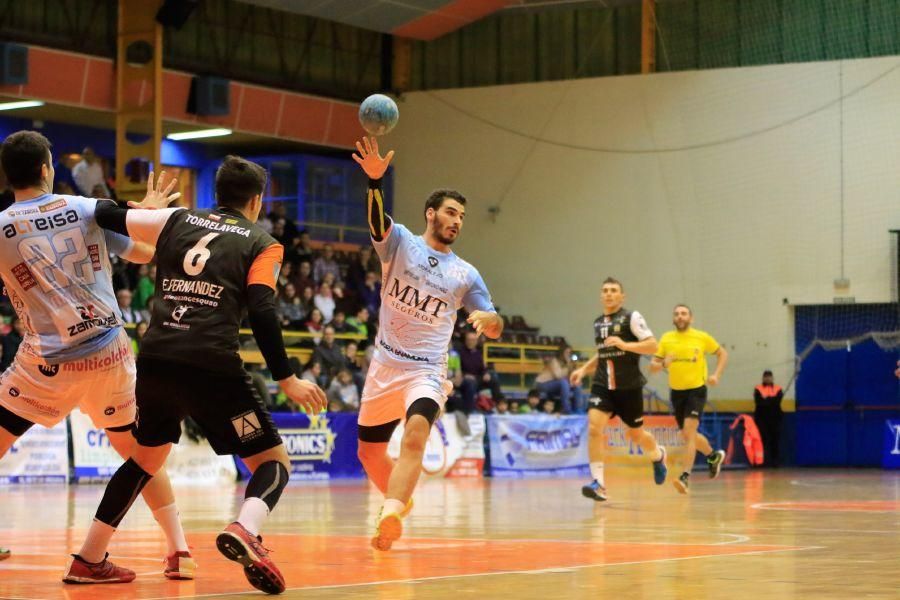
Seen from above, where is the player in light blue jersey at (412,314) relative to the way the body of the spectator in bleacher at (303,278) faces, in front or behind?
in front

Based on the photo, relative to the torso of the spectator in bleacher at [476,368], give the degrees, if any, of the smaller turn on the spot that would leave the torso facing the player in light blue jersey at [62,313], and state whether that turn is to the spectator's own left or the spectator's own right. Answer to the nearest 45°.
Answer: approximately 45° to the spectator's own right

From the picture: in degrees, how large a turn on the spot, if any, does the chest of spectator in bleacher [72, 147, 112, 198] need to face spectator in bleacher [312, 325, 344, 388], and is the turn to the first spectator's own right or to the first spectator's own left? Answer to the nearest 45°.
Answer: approximately 90° to the first spectator's own left

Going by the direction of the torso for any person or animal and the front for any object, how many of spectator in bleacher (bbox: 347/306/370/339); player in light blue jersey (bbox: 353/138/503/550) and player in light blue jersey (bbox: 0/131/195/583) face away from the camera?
1

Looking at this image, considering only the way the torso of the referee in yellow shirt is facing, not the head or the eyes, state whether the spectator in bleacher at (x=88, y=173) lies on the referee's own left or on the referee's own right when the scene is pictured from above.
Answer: on the referee's own right

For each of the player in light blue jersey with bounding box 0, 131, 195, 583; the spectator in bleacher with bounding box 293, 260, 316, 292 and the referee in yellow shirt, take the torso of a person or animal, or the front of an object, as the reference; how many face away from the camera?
1

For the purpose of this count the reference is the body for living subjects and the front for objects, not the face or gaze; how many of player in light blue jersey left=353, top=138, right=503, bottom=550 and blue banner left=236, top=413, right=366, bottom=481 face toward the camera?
2

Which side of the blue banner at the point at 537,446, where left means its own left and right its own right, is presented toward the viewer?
front

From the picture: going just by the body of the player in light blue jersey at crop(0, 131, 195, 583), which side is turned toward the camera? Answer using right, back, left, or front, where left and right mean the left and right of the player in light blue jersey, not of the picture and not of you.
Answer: back

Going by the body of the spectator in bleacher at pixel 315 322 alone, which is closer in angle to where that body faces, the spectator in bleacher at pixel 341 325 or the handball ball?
the handball ball

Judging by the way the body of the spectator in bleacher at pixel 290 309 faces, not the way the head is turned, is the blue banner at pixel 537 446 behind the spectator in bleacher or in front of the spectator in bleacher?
in front

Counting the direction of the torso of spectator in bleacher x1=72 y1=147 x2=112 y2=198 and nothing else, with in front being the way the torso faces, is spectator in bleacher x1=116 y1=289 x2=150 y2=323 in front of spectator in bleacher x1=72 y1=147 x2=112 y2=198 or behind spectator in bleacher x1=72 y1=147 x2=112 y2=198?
in front

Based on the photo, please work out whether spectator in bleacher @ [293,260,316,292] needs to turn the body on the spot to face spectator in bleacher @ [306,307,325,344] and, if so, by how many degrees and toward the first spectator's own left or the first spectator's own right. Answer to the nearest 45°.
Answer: approximately 45° to the first spectator's own right

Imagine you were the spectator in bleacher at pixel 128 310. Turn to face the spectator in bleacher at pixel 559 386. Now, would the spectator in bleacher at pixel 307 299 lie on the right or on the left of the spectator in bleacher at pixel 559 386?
left
